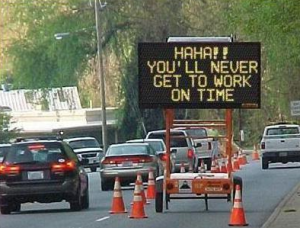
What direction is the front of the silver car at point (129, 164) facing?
away from the camera

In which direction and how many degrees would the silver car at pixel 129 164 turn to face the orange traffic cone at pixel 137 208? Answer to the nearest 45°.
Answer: approximately 180°

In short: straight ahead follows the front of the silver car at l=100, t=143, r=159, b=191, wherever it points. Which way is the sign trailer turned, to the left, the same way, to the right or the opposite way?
the opposite way

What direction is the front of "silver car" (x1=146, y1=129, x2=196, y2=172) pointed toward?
away from the camera

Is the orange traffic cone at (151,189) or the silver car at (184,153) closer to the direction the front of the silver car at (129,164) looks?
the silver car

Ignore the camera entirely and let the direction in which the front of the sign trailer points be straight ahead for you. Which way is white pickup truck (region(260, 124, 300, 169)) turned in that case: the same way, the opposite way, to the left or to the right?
the opposite way

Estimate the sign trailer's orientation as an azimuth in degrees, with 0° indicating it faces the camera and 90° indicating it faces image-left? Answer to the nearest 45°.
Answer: approximately 0°

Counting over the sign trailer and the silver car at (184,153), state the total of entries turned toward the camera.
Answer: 1
